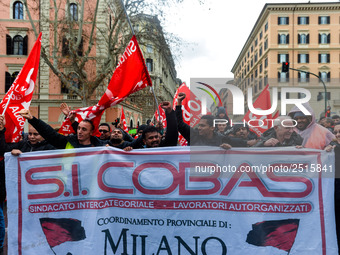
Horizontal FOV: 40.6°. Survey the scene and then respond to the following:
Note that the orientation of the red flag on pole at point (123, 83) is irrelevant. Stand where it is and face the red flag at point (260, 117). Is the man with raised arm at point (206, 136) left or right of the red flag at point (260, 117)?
right

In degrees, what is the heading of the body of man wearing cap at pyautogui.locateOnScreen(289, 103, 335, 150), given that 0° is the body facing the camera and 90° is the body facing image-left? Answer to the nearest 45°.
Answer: approximately 45°

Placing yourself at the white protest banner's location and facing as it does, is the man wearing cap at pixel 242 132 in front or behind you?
behind

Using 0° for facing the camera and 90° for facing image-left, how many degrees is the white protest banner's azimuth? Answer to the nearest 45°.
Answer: approximately 0°
